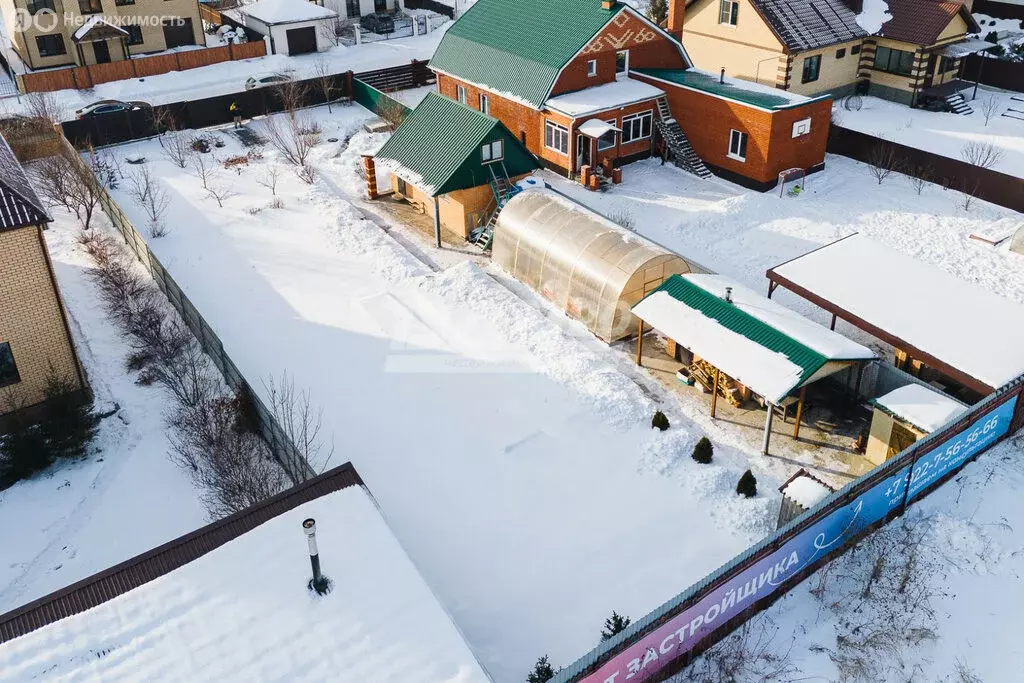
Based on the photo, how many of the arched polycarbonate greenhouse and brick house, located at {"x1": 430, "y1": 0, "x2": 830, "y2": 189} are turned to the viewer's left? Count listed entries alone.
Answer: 0

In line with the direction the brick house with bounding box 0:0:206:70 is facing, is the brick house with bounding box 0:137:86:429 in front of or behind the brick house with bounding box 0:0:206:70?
in front

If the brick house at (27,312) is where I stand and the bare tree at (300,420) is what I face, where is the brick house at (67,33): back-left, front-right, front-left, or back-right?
back-left

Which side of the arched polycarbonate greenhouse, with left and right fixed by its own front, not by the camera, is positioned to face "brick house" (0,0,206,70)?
back

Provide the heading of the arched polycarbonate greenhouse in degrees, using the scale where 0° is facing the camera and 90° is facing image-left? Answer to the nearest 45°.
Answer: approximately 315°

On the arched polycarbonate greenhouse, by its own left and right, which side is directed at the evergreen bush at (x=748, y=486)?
front

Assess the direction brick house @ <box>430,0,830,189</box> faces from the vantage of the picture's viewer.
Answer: facing the viewer and to the right of the viewer

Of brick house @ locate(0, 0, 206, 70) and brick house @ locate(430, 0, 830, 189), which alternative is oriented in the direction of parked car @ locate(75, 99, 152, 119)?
brick house @ locate(0, 0, 206, 70)

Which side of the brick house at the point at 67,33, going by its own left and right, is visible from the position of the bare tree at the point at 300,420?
front

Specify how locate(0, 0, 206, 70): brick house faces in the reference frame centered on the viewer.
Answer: facing the viewer

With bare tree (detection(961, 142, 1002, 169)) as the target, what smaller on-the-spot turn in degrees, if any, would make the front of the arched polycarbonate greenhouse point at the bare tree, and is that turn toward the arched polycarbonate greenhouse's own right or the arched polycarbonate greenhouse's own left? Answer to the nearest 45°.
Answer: approximately 90° to the arched polycarbonate greenhouse's own left
